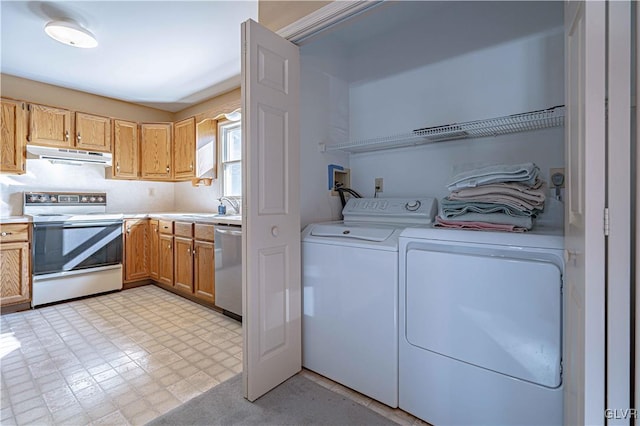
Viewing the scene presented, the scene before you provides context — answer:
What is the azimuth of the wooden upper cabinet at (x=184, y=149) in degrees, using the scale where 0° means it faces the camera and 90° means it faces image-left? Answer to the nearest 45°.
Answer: approximately 45°

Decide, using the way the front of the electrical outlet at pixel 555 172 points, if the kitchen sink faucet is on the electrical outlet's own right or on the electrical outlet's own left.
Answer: on the electrical outlet's own right

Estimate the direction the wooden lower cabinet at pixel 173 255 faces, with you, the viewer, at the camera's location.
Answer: facing the viewer and to the left of the viewer

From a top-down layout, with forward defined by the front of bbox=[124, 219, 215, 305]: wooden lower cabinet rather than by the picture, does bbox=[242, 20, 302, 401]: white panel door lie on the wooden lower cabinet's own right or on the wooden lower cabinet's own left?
on the wooden lower cabinet's own left

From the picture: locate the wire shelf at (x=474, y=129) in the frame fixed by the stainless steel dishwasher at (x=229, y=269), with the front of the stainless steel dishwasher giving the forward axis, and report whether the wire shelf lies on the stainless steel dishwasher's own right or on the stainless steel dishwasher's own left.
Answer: on the stainless steel dishwasher's own left

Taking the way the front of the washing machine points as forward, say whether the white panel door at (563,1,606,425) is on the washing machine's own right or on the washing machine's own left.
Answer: on the washing machine's own left

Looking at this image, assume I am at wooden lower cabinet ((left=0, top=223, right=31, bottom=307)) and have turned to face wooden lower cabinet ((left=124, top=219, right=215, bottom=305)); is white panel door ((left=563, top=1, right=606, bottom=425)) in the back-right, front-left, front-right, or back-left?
front-right

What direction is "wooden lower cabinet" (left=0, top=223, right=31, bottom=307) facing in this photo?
toward the camera

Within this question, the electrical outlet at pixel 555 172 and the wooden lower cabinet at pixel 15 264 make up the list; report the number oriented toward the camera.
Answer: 2

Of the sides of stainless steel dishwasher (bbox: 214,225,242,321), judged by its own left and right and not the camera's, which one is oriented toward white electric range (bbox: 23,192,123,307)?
right

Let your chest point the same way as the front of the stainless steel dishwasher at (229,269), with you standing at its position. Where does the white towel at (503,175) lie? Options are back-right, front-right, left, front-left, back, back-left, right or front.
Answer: left

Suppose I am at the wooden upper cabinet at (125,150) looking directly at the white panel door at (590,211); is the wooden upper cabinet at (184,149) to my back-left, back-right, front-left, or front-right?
front-left
